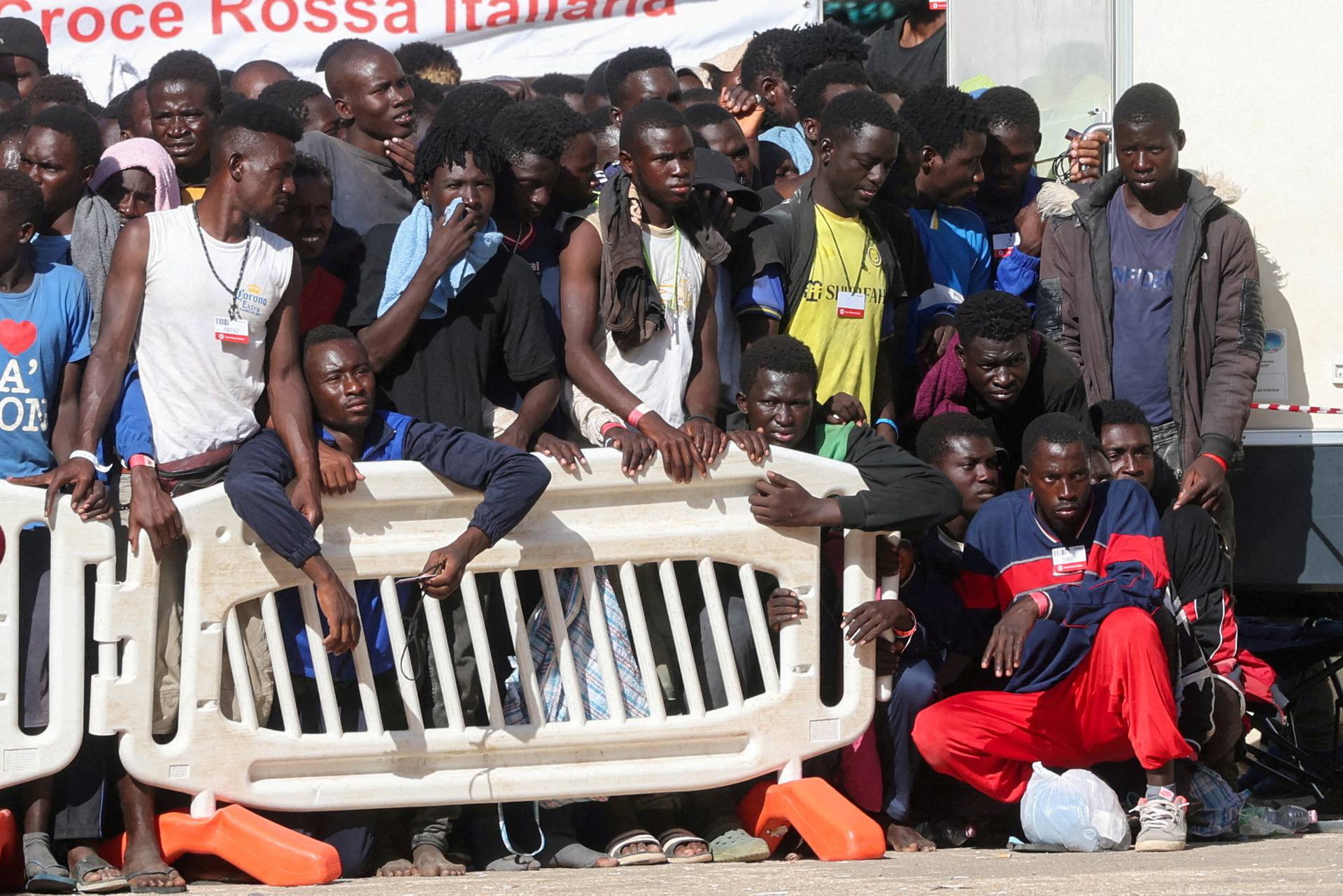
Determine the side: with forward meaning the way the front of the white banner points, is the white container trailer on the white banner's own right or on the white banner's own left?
on the white banner's own left

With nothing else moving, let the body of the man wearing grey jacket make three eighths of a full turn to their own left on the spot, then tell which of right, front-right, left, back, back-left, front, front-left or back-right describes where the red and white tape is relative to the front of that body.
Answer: front

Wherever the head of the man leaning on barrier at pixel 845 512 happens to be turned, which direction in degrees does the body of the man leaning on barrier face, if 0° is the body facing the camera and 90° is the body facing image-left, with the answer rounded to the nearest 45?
approximately 0°

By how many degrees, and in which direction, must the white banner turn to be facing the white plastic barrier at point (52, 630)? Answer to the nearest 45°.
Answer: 0° — it already faces it

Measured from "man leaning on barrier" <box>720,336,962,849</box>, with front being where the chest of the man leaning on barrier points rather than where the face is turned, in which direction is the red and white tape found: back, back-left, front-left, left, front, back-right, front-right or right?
back-left

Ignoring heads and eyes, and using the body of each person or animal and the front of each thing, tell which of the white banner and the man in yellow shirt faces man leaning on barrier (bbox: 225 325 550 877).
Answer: the white banner

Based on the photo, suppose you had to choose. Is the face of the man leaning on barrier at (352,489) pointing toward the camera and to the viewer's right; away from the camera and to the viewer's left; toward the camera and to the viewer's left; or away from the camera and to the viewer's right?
toward the camera and to the viewer's right
